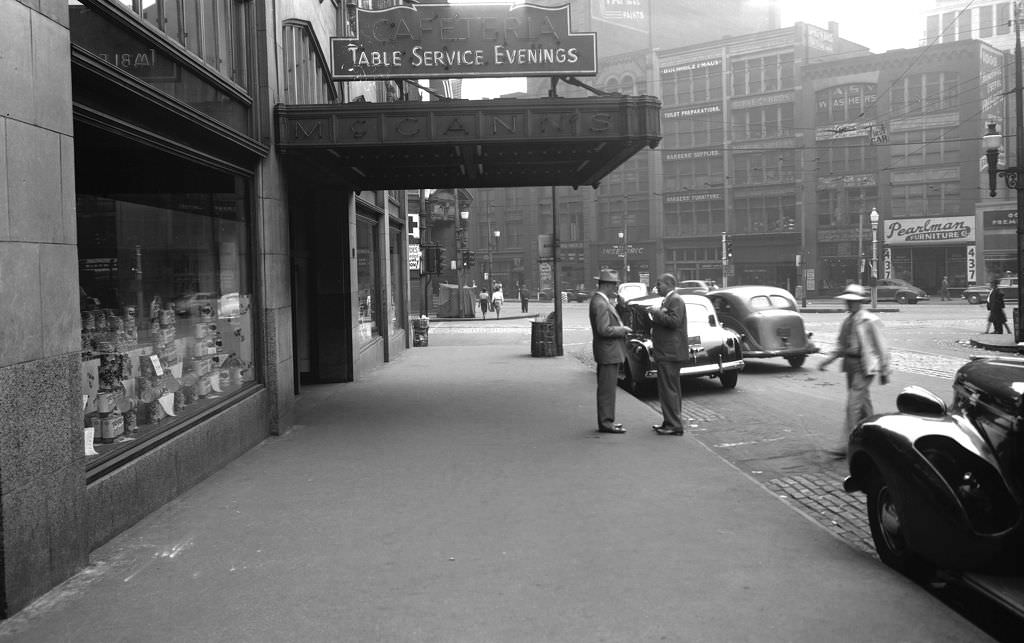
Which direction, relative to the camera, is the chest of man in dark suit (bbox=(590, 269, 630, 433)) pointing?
to the viewer's right

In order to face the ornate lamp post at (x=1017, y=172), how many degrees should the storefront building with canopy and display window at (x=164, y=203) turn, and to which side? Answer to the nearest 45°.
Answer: approximately 45° to its left

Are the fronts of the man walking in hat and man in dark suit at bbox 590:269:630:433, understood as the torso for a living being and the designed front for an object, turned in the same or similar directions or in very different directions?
very different directions

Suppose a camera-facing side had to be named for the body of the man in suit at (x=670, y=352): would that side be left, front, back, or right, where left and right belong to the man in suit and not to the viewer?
left

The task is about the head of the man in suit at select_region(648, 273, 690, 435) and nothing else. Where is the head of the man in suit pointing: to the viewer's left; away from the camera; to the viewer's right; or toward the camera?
to the viewer's left

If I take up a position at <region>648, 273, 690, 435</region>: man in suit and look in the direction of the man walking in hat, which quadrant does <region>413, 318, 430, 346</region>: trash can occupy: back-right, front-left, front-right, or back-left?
back-left

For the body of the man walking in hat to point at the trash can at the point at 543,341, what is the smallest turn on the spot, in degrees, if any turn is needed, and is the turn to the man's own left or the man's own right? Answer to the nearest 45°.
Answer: approximately 45° to the man's own right

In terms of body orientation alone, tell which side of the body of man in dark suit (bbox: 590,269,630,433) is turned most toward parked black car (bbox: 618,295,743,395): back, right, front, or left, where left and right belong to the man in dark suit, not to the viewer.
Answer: left

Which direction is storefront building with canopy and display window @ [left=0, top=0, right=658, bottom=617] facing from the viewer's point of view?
to the viewer's right

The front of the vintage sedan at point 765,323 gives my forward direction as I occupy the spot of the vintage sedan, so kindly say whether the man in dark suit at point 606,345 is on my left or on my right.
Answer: on my left

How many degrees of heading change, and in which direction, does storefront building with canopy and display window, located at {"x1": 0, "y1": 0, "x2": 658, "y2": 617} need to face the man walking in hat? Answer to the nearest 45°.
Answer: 0° — it already faces them

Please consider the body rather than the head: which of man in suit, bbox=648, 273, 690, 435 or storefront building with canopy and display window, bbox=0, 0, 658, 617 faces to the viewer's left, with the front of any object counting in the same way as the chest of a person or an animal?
the man in suit

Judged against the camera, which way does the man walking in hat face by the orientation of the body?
to the viewer's left

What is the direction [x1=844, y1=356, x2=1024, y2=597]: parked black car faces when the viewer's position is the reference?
facing away from the viewer and to the left of the viewer
